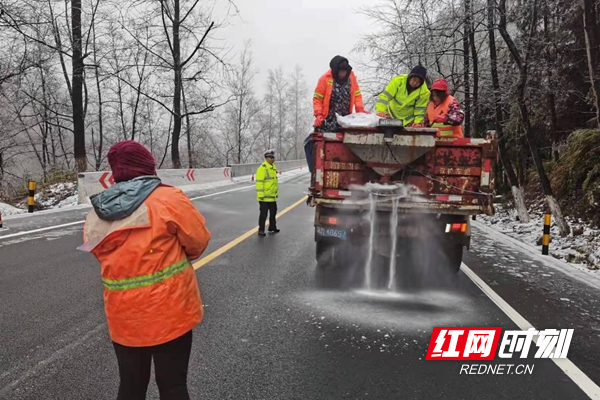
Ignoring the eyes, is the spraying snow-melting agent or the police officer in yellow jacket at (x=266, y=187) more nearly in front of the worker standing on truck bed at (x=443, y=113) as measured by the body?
the spraying snow-melting agent

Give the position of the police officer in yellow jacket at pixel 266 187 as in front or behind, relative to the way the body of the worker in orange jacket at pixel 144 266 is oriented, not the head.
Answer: in front

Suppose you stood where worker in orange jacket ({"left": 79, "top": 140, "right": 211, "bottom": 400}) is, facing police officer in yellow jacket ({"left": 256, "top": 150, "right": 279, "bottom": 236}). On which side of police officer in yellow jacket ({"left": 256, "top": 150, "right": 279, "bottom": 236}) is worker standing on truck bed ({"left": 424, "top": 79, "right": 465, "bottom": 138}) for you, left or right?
right

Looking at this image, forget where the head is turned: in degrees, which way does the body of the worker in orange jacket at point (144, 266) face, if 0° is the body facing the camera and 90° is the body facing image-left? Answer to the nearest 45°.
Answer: approximately 225°

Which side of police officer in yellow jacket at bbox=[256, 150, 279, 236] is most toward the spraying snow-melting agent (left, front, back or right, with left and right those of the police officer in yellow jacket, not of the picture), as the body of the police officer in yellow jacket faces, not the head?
front

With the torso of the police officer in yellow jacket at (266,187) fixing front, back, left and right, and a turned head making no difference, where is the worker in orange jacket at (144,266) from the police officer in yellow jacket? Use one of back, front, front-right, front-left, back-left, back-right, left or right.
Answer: front-right

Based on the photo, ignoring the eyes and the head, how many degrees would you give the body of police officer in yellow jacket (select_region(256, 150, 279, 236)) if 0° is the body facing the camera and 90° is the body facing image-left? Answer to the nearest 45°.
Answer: approximately 315°

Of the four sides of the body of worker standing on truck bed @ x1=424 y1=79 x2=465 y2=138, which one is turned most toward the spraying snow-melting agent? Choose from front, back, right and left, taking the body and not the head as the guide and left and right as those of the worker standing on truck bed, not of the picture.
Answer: front

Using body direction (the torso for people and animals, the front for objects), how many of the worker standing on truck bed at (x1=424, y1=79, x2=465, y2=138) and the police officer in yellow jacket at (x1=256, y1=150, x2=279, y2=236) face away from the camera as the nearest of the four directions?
0

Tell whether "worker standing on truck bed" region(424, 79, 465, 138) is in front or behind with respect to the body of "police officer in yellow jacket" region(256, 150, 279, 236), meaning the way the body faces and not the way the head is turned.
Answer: in front

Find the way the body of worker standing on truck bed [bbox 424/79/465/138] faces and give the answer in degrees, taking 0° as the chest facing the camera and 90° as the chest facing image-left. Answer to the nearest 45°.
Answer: approximately 45°
